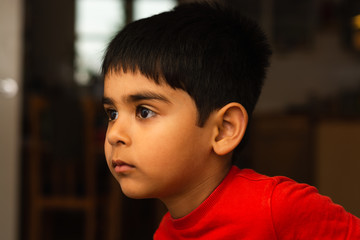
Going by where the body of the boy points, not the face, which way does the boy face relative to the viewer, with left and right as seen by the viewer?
facing the viewer and to the left of the viewer

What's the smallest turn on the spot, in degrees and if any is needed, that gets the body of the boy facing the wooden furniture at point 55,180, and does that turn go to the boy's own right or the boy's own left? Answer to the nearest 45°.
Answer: approximately 90° to the boy's own right

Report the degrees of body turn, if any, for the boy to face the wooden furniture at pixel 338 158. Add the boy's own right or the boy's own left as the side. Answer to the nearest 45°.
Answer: approximately 135° to the boy's own right

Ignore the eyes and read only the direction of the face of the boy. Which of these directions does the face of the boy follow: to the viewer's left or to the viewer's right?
to the viewer's left
